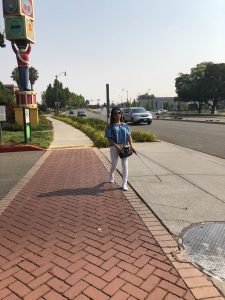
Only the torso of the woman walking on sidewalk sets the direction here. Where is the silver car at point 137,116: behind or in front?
behind

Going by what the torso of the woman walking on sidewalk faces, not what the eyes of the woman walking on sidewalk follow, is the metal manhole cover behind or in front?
in front

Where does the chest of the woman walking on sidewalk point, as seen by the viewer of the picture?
toward the camera

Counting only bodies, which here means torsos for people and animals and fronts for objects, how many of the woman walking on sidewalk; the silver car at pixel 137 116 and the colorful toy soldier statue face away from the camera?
0

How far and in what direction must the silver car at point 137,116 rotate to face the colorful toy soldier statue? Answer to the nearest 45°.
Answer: approximately 90° to its right

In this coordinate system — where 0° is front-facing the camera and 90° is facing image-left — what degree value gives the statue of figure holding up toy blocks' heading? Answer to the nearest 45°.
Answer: approximately 315°

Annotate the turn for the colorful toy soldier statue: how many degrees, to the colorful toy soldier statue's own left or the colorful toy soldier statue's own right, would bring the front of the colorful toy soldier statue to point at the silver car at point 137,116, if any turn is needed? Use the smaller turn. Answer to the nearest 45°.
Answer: approximately 90° to the colorful toy soldier statue's own left

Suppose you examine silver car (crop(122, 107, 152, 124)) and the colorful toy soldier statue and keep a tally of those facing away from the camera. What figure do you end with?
0

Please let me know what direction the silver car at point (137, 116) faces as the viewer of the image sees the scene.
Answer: facing the viewer and to the right of the viewer

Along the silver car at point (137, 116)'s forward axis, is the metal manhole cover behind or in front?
in front

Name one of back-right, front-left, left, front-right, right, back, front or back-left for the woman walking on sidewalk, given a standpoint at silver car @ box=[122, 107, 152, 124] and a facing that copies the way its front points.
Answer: front-right

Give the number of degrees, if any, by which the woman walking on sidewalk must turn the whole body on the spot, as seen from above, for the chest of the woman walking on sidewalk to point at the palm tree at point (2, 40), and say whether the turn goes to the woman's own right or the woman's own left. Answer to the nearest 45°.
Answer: approximately 135° to the woman's own right

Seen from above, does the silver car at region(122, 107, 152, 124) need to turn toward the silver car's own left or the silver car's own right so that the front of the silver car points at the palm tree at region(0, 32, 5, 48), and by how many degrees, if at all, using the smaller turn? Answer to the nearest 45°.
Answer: approximately 90° to the silver car's own right
